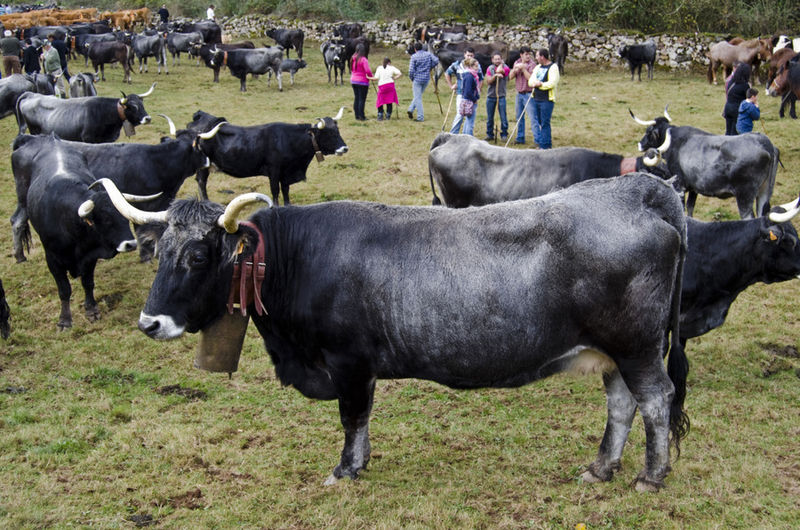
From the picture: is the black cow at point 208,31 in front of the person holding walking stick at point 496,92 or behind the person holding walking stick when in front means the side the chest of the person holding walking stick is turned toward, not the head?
behind

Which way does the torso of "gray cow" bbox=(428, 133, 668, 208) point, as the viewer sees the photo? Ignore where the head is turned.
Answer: to the viewer's right

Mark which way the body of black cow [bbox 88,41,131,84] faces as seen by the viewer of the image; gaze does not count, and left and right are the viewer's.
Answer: facing to the left of the viewer

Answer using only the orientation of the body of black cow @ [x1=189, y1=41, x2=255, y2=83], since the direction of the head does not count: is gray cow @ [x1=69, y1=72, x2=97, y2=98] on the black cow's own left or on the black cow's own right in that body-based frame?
on the black cow's own left

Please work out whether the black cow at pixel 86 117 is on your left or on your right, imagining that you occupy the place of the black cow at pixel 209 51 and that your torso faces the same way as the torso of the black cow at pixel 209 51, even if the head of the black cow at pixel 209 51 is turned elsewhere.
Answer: on your left

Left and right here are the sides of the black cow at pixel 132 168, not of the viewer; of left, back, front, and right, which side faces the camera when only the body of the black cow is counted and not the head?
right

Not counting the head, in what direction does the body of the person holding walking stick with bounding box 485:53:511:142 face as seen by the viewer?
toward the camera

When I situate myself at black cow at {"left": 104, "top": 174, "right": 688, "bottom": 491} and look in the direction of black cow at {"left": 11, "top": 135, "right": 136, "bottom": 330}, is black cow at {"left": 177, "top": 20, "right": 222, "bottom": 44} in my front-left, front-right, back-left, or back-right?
front-right

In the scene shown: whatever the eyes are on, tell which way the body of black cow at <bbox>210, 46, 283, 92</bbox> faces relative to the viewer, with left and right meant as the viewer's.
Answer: facing to the left of the viewer

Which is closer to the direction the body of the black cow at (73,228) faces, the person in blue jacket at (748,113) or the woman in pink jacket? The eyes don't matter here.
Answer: the person in blue jacket

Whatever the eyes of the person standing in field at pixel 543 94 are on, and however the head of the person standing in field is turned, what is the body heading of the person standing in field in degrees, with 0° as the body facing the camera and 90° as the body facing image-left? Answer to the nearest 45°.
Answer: approximately 45°

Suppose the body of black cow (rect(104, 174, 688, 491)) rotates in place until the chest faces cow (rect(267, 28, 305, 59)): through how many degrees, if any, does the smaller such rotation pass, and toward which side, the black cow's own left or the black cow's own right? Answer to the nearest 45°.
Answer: approximately 90° to the black cow's own right

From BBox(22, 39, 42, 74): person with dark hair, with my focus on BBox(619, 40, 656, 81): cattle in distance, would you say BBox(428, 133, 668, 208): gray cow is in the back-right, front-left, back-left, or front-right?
front-right
